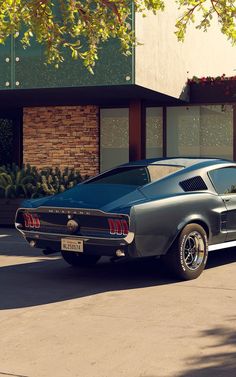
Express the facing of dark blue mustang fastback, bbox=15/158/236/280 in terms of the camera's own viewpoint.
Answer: facing away from the viewer and to the right of the viewer

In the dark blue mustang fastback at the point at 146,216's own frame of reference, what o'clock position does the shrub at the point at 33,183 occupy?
The shrub is roughly at 10 o'clock from the dark blue mustang fastback.

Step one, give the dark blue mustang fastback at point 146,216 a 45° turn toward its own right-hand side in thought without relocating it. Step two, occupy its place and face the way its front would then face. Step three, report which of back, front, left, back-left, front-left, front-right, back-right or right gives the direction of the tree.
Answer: left
